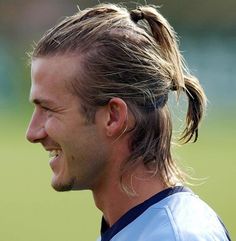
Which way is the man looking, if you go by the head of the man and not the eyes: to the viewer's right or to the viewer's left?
to the viewer's left

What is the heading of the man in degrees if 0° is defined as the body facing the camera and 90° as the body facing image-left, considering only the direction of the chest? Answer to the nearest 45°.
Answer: approximately 90°
